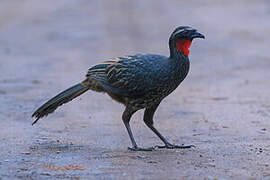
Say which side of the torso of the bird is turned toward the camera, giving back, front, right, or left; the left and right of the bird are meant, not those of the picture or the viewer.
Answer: right
